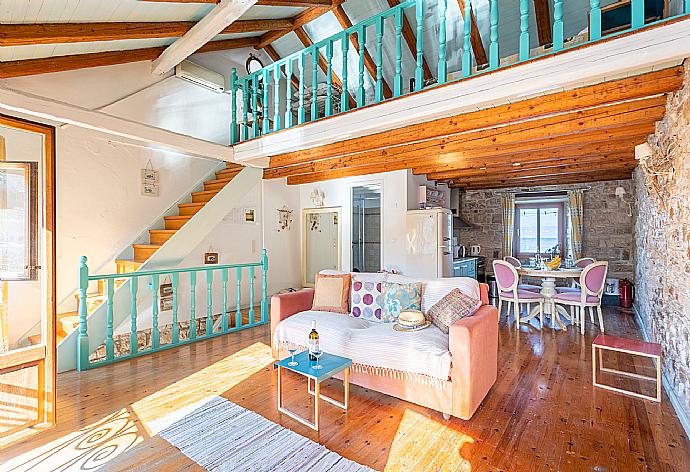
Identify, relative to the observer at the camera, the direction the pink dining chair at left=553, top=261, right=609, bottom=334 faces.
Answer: facing away from the viewer and to the left of the viewer

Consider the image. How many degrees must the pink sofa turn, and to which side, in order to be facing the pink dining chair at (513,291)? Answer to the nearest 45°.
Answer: approximately 180°

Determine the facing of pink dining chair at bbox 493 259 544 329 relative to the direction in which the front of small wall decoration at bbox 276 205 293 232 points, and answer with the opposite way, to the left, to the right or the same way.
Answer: to the left

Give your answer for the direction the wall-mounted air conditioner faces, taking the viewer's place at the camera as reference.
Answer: facing the viewer and to the right of the viewer

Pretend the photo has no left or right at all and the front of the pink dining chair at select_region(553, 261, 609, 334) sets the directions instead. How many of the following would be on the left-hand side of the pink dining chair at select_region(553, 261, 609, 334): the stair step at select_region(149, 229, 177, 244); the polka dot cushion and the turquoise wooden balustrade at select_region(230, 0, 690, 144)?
3

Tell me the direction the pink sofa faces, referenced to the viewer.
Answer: facing the viewer and to the left of the viewer

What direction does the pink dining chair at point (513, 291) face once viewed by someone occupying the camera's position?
facing away from the viewer and to the right of the viewer

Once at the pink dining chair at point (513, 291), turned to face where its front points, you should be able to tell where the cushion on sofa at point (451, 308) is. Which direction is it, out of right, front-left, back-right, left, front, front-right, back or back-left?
back-right

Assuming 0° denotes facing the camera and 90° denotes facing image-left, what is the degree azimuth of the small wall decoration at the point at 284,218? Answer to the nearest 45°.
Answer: approximately 0°

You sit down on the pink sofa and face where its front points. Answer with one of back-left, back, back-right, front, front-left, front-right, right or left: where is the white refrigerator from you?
back-right

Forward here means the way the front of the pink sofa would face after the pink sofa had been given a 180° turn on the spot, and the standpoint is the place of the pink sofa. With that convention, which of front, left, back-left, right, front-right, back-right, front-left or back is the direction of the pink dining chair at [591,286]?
front

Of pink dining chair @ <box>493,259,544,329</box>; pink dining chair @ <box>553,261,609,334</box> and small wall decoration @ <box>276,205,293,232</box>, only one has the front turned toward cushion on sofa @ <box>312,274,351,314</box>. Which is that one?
the small wall decoration

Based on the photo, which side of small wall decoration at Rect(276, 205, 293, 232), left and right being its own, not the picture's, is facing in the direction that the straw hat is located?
front
